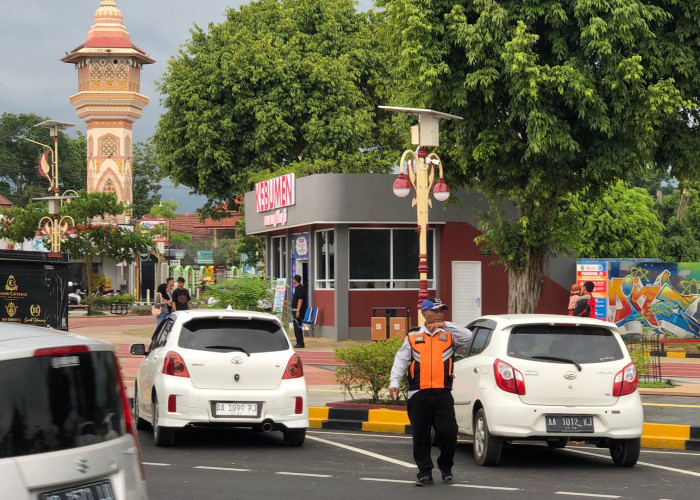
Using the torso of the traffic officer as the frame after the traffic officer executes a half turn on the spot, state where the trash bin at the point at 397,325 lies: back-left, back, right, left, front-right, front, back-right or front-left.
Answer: front

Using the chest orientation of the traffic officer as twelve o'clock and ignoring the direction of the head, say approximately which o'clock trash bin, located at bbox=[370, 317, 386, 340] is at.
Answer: The trash bin is roughly at 6 o'clock from the traffic officer.

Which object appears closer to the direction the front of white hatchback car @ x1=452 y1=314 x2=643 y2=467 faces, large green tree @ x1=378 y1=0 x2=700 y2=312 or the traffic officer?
the large green tree

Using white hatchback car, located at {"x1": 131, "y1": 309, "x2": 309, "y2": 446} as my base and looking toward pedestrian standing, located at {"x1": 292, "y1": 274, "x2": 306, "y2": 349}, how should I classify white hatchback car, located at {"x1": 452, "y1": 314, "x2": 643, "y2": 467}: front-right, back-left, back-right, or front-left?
back-right

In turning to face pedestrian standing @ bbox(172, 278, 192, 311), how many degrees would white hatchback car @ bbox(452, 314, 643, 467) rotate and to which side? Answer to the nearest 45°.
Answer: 0° — it already faces them

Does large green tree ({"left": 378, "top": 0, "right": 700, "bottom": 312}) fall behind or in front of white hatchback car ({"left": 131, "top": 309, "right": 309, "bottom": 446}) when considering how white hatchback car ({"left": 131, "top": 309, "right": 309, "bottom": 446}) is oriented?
in front

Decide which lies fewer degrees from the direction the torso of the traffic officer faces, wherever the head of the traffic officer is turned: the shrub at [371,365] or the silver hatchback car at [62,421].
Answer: the silver hatchback car

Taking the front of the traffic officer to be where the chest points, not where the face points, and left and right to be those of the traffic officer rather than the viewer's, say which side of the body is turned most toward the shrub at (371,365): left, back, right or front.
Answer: back

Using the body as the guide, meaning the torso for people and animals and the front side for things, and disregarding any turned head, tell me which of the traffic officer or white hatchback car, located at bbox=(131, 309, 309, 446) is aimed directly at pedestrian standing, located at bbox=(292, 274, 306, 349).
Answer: the white hatchback car

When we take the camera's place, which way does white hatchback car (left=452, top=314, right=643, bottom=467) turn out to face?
facing away from the viewer and to the left of the viewer

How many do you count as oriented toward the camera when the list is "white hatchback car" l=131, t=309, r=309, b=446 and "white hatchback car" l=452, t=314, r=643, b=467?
0

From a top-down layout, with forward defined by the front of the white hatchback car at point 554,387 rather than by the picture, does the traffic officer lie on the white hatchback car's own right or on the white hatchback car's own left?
on the white hatchback car's own left

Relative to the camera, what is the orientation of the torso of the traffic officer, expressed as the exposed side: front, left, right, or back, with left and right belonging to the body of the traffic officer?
front

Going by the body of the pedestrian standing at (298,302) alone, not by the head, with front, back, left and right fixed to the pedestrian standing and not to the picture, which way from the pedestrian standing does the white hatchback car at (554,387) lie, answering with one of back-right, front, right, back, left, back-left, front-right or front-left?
left

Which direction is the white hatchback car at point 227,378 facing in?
away from the camera
